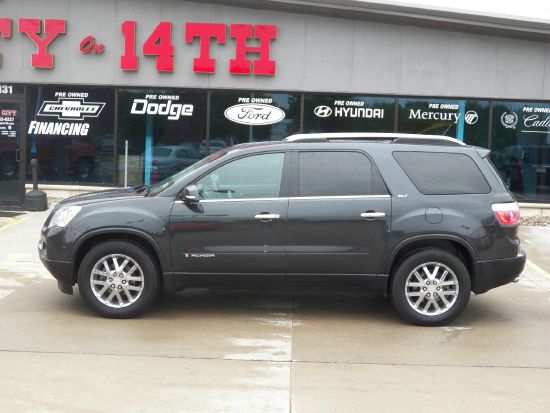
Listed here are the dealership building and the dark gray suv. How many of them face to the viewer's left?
1

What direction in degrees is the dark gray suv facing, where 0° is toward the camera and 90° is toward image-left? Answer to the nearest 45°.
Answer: approximately 90°

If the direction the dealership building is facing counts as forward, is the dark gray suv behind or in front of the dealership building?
in front

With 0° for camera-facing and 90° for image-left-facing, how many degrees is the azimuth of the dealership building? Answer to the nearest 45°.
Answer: approximately 0°

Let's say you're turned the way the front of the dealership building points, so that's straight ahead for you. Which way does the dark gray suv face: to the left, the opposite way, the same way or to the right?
to the right

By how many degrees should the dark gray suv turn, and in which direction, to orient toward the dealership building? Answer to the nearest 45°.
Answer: approximately 90° to its right
